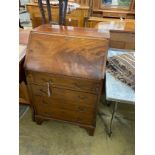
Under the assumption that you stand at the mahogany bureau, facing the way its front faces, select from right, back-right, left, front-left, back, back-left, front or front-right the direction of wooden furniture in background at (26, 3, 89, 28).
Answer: back

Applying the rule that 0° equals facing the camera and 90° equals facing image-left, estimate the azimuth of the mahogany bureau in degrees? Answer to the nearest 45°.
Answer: approximately 0°
